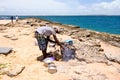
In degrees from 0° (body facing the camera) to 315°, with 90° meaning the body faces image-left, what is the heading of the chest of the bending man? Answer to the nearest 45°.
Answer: approximately 270°
